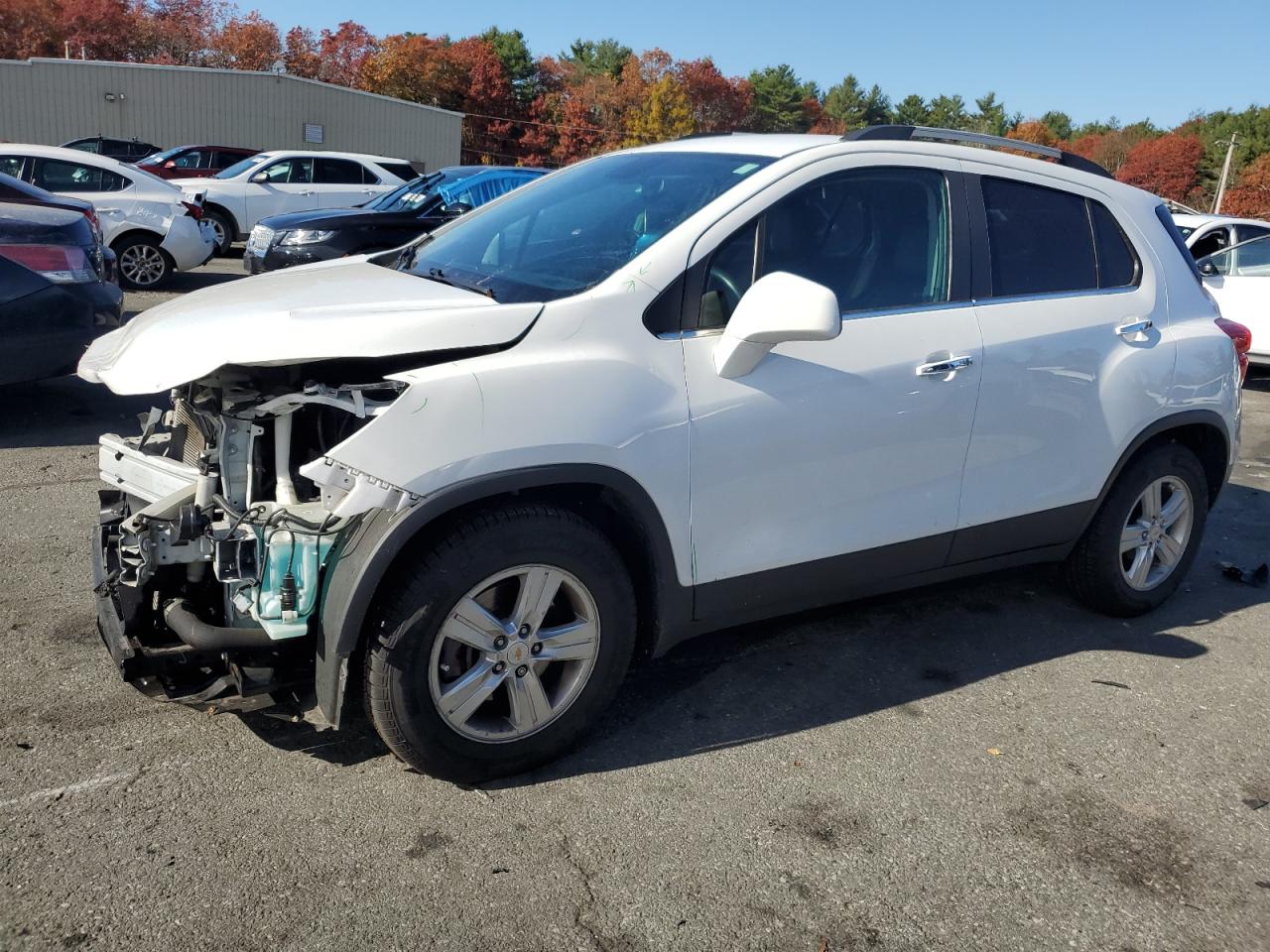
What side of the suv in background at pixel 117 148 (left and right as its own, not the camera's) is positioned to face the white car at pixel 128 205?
left

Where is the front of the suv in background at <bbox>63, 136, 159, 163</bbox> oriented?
to the viewer's left

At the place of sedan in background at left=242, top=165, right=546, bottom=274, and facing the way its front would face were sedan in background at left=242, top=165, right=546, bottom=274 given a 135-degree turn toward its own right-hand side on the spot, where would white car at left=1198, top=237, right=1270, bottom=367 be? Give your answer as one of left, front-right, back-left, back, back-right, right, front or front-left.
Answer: right

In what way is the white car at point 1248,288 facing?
to the viewer's left

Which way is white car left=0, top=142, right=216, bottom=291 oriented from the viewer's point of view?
to the viewer's left
